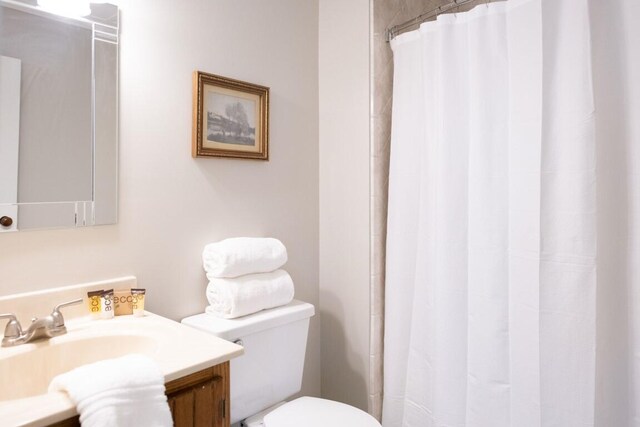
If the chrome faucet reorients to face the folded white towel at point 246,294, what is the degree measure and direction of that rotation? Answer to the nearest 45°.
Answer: approximately 45° to its left

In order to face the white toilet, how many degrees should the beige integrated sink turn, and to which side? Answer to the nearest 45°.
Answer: approximately 45° to its left

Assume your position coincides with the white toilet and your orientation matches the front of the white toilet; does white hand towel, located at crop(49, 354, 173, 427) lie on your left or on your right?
on your right

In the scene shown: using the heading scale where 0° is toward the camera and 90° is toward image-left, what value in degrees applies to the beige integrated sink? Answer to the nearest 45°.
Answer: approximately 315°

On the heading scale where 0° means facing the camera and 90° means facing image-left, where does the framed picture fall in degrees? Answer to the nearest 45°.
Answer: approximately 315°
